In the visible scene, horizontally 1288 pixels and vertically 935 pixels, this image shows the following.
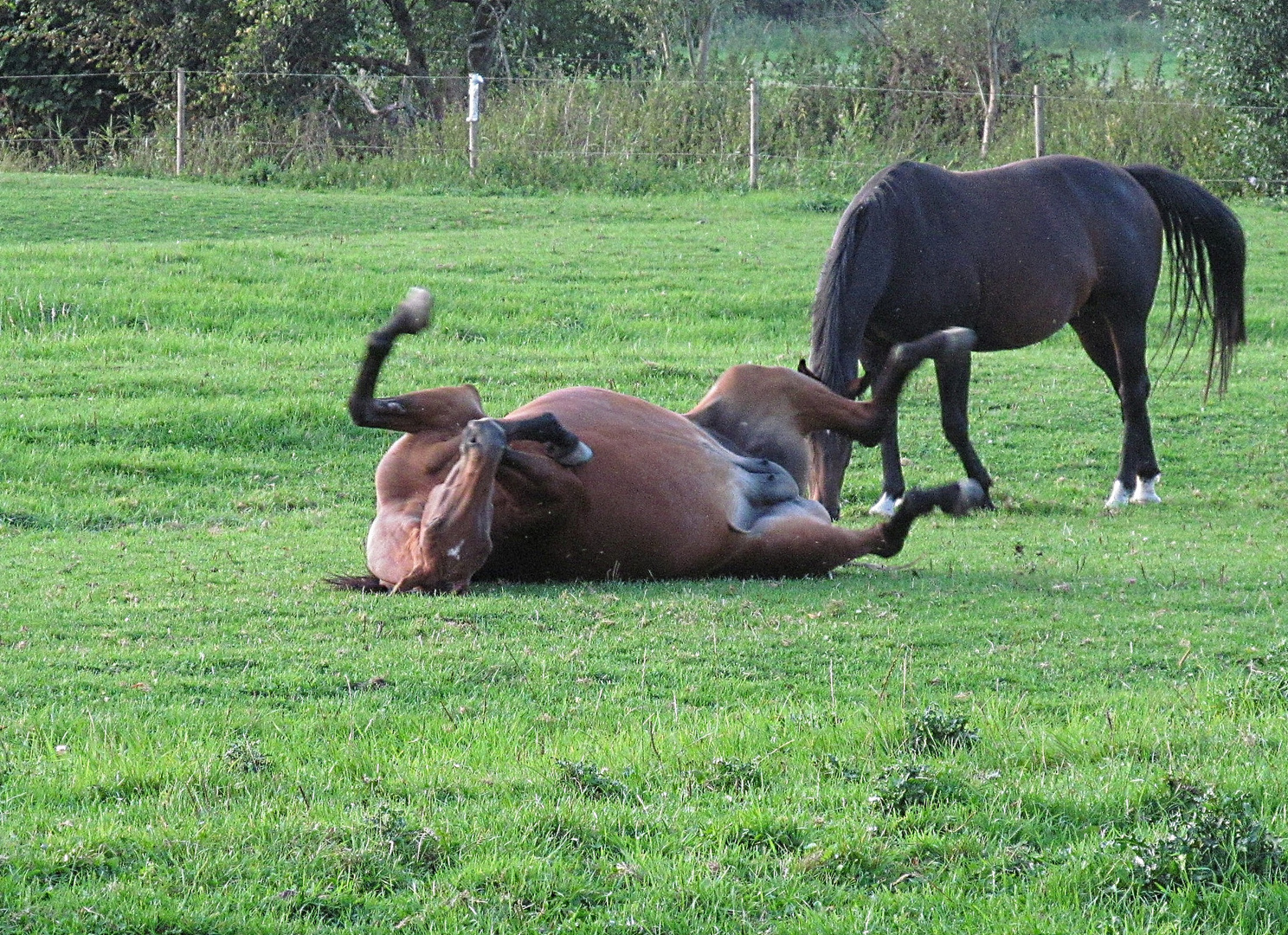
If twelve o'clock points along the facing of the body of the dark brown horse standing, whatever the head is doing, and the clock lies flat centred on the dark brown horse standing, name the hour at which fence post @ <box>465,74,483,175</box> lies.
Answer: The fence post is roughly at 2 o'clock from the dark brown horse standing.

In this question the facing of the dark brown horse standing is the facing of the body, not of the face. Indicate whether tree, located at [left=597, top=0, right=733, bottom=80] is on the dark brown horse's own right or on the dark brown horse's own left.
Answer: on the dark brown horse's own right

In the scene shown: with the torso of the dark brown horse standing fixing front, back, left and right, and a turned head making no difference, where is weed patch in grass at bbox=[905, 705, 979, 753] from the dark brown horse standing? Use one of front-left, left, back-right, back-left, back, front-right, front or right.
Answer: left

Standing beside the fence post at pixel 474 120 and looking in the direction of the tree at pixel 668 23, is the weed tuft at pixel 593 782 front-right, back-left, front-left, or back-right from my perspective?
back-right

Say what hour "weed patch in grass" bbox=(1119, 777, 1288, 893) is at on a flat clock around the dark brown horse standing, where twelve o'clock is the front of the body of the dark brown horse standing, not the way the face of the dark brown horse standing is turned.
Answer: The weed patch in grass is roughly at 9 o'clock from the dark brown horse standing.

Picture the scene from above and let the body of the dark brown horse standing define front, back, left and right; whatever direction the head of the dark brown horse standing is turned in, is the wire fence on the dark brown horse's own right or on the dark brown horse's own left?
on the dark brown horse's own right

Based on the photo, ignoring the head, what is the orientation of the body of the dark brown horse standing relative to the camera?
to the viewer's left

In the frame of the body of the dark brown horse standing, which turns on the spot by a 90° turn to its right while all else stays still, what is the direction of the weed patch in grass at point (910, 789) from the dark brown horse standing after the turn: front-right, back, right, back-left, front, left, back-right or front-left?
back

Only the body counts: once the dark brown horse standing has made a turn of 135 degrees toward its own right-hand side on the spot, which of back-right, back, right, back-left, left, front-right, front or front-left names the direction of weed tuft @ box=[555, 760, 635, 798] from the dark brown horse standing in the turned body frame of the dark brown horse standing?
back-right
